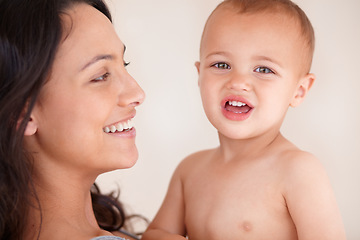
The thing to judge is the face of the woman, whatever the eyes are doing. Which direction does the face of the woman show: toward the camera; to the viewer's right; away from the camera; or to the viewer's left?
to the viewer's right
